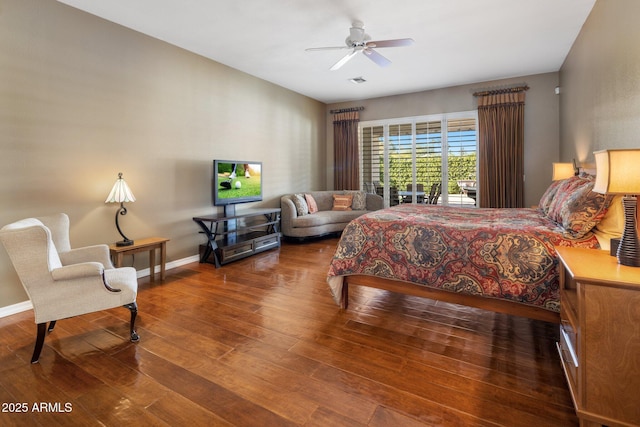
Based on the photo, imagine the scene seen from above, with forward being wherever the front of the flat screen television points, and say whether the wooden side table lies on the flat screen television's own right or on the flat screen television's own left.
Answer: on the flat screen television's own right

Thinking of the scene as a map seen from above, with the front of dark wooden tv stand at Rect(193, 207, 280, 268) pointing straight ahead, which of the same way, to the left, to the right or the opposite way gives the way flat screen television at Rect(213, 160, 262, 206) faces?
the same way

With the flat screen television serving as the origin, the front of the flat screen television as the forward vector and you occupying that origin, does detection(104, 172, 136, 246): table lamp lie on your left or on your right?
on your right

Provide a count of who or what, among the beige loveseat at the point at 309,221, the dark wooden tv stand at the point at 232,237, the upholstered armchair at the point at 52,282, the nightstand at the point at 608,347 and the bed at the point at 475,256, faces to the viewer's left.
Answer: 2

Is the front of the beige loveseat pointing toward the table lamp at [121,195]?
no

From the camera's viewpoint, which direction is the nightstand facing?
to the viewer's left

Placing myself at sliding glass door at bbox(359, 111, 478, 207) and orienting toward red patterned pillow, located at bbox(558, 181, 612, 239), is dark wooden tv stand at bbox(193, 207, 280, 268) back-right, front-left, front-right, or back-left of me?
front-right

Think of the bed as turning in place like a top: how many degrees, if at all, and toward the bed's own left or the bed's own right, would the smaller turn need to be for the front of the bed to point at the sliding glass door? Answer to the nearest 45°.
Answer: approximately 90° to the bed's own right

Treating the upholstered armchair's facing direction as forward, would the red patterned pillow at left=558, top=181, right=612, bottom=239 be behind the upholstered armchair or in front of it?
in front

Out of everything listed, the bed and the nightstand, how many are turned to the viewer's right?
0

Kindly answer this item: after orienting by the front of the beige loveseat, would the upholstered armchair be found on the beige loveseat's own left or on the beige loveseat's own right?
on the beige loveseat's own right

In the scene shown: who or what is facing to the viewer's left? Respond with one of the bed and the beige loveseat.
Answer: the bed

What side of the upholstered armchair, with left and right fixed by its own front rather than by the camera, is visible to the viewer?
right

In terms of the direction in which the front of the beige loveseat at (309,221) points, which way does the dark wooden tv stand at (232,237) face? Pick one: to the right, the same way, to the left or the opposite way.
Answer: the same way

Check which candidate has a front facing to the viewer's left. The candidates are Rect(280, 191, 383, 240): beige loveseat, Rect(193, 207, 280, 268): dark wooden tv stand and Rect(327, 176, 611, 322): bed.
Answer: the bed

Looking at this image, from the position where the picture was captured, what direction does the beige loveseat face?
facing the viewer and to the right of the viewer

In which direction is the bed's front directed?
to the viewer's left

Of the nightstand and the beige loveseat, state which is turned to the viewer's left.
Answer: the nightstand
